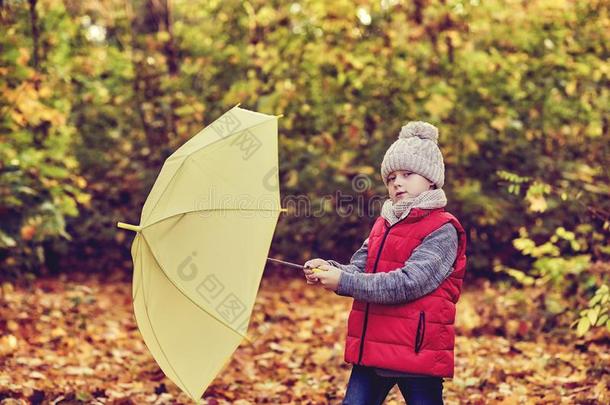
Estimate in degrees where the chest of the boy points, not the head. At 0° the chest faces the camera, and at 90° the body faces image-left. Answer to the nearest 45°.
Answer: approximately 45°
